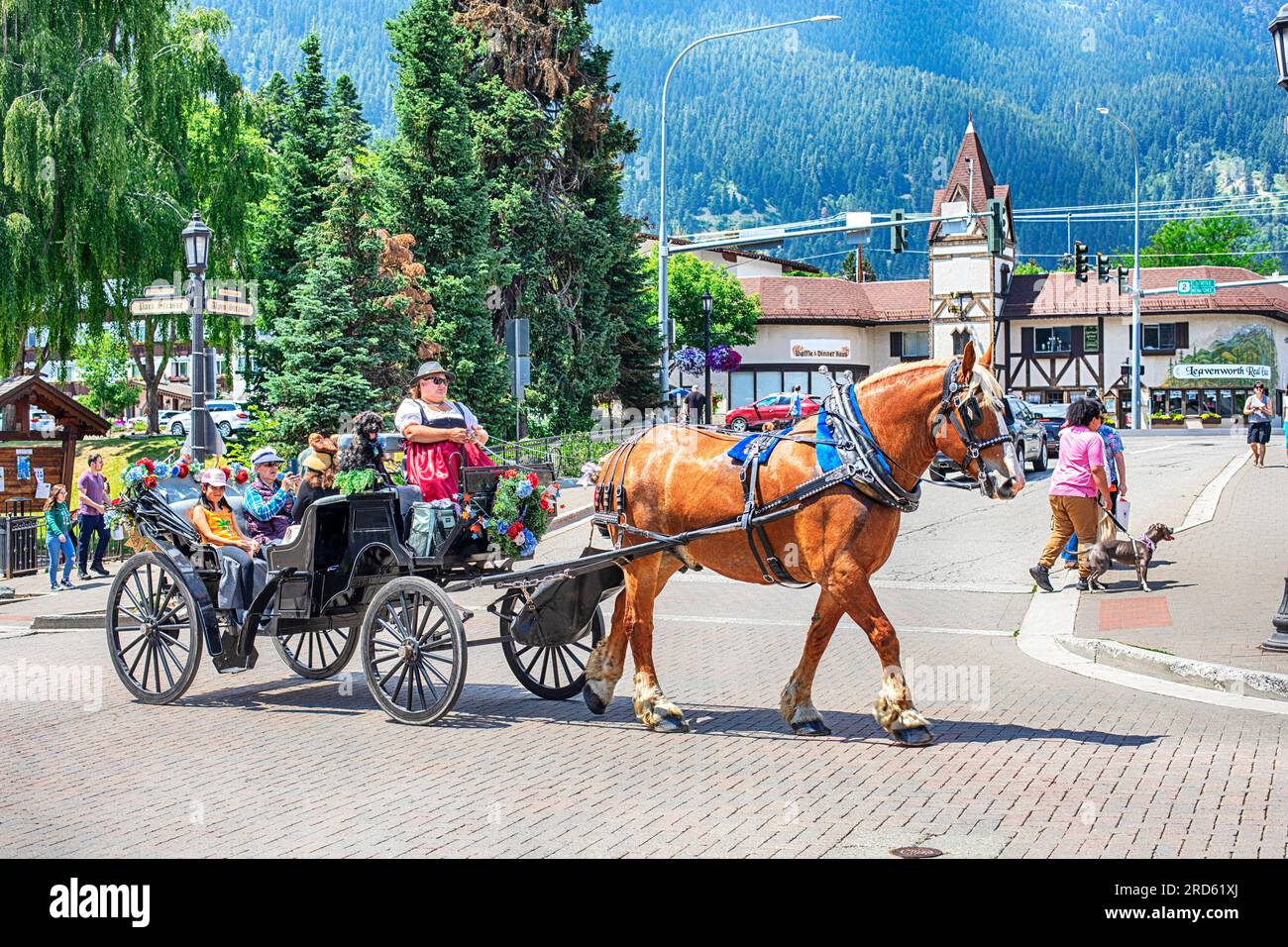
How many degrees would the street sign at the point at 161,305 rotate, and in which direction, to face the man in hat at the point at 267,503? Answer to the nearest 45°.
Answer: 0° — it already faces them

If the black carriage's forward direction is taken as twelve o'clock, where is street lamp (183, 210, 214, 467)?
The street lamp is roughly at 7 o'clock from the black carriage.

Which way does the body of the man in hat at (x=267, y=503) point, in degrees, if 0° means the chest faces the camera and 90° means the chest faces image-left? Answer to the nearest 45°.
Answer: approximately 315°

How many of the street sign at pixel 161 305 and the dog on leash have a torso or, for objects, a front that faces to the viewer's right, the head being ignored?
1

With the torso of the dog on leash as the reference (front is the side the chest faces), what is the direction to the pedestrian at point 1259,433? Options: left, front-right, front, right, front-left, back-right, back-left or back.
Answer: left

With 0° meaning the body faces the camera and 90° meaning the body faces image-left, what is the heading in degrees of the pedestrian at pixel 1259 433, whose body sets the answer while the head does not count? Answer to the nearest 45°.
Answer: approximately 0°

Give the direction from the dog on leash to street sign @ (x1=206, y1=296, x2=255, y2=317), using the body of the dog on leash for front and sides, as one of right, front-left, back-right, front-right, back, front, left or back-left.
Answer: back

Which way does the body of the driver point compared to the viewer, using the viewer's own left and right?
facing the viewer and to the right of the viewer

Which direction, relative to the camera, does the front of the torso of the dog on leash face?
to the viewer's right
